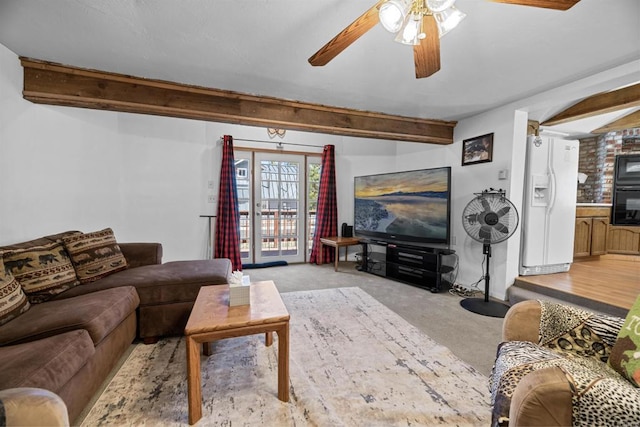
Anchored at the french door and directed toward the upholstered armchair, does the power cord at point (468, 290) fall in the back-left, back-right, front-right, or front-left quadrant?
front-left

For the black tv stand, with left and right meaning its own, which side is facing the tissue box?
front

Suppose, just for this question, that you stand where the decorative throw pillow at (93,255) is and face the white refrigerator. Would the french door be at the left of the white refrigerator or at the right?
left

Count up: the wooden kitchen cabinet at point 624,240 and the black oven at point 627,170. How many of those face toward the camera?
2

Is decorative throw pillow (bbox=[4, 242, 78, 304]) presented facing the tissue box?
yes

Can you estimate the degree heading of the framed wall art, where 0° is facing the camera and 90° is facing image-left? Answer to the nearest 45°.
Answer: approximately 45°

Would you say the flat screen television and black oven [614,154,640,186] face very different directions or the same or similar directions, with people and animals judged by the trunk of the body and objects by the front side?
same or similar directions

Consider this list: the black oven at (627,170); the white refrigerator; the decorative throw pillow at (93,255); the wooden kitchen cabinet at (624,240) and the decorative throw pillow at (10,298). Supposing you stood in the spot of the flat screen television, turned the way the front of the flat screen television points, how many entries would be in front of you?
2

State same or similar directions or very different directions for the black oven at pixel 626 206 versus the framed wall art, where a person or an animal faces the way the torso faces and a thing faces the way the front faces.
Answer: same or similar directions

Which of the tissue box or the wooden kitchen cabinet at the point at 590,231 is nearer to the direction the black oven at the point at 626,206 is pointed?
the tissue box

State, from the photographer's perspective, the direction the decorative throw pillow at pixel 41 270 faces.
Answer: facing the viewer and to the right of the viewer

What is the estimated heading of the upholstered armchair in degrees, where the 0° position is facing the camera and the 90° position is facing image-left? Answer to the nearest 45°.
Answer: approximately 45°

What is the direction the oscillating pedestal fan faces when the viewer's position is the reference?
facing the viewer

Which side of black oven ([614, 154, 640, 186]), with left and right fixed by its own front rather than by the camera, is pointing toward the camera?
front

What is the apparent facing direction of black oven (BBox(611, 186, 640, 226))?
toward the camera

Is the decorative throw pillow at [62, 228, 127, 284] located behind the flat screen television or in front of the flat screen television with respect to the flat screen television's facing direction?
in front

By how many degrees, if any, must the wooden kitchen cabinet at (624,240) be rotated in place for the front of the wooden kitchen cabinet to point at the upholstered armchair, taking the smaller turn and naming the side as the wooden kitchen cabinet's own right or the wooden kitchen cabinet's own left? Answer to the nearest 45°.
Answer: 0° — it already faces it

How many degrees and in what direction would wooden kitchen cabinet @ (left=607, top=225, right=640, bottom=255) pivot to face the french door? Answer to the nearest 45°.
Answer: approximately 45° to its right

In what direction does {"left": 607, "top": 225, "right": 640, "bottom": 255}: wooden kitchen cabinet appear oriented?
toward the camera
